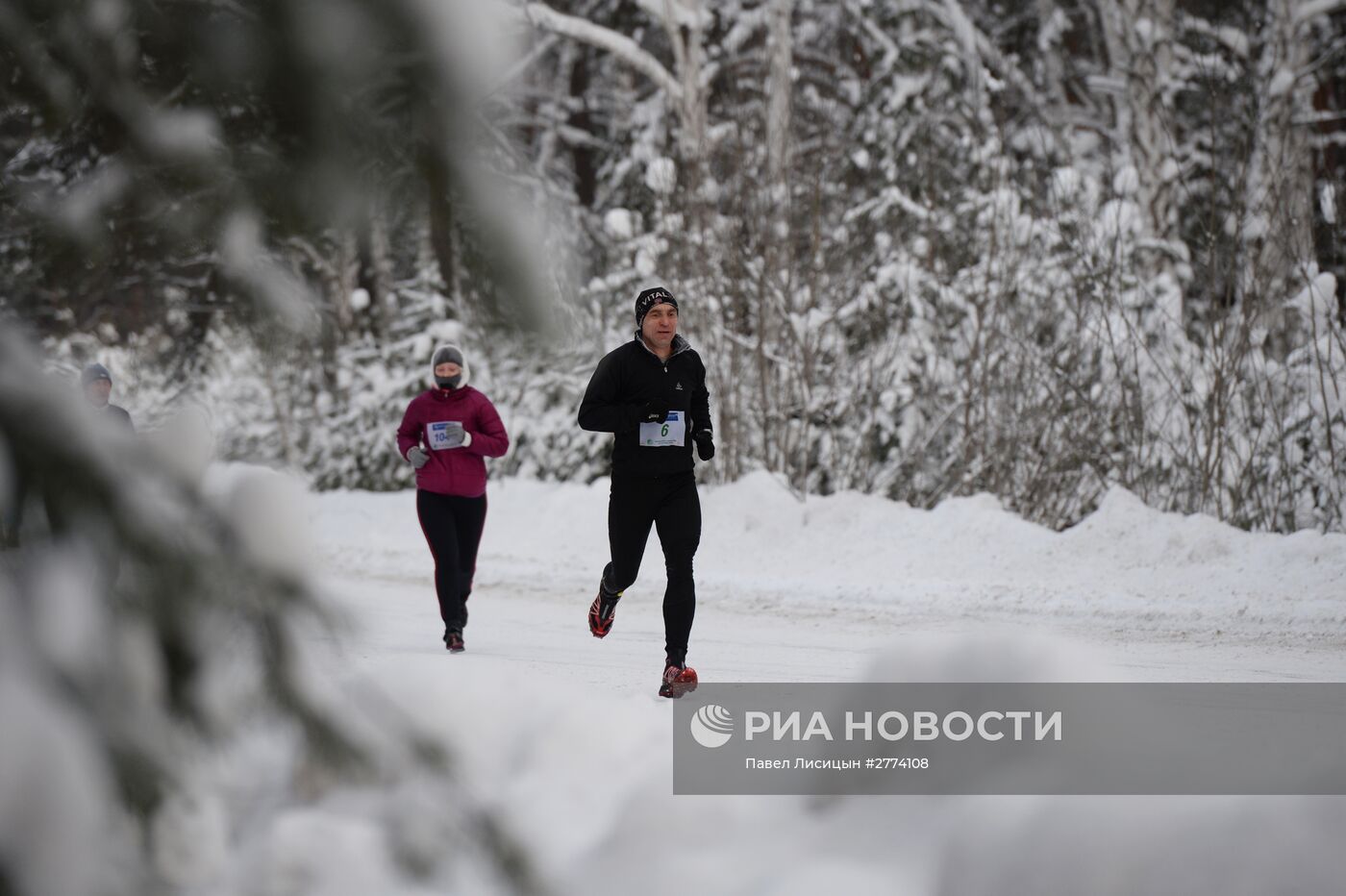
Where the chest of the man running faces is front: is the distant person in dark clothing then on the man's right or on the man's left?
on the man's right

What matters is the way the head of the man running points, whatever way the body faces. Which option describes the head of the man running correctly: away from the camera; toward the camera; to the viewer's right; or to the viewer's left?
toward the camera

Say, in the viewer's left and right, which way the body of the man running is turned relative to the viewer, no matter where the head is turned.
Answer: facing the viewer and to the right of the viewer
